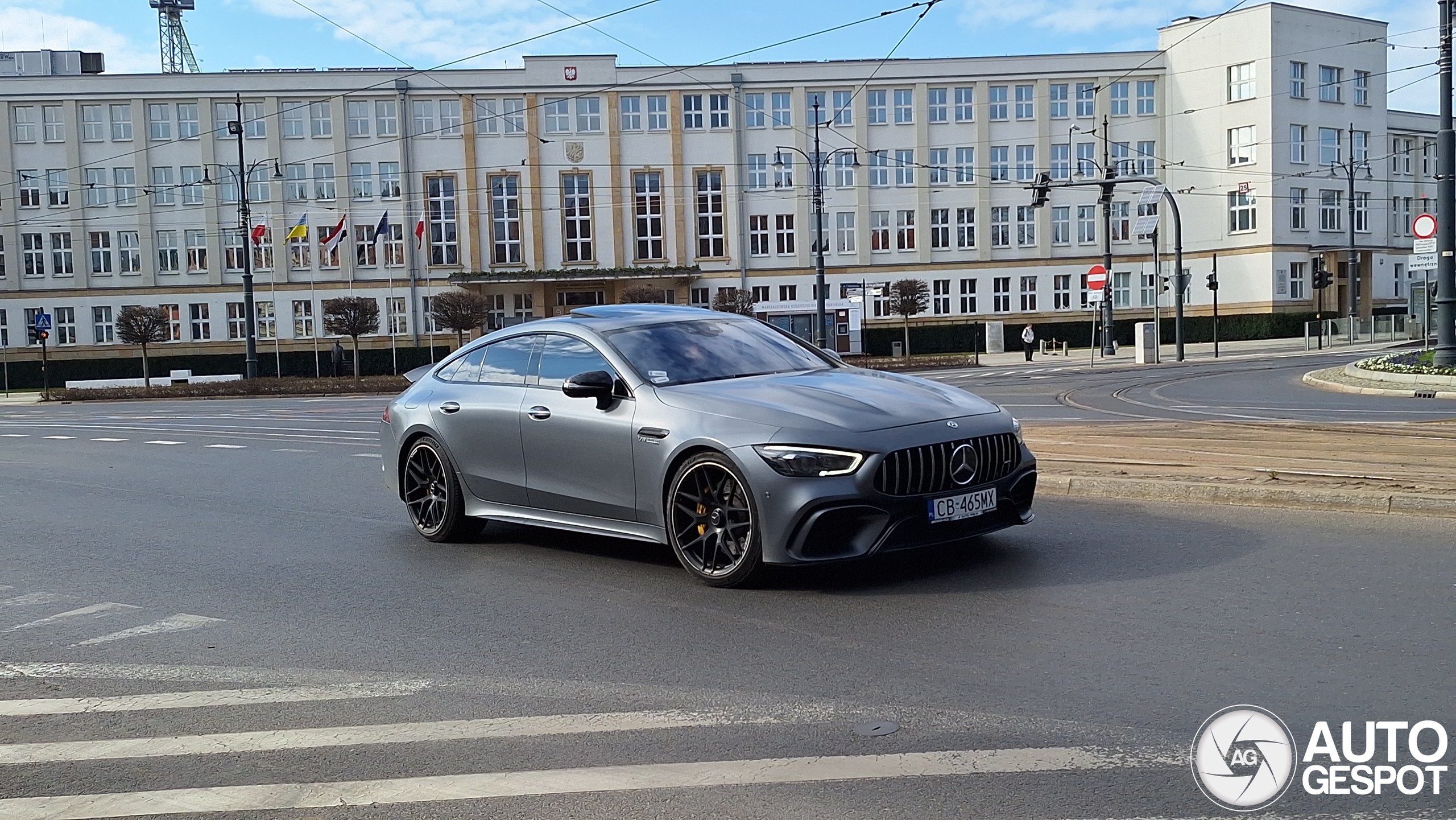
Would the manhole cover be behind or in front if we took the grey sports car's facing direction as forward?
in front

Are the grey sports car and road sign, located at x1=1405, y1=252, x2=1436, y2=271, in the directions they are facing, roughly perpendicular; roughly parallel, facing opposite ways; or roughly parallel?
roughly perpendicular

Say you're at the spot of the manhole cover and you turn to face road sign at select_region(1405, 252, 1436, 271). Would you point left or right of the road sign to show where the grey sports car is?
left

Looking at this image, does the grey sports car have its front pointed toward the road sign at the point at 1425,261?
no

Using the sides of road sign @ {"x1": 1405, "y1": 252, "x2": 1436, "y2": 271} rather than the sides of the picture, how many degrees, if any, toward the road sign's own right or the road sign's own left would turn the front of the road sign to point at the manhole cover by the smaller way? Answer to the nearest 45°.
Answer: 0° — it already faces it

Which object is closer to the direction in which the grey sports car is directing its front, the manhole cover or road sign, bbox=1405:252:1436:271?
the manhole cover

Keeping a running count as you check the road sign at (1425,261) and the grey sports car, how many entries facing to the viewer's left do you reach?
0

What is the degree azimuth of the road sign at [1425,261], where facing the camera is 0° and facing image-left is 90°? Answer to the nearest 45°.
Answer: approximately 0°

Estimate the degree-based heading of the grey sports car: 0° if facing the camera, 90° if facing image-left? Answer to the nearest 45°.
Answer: approximately 315°

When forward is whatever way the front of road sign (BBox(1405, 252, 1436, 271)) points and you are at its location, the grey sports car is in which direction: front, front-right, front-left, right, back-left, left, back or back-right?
front
